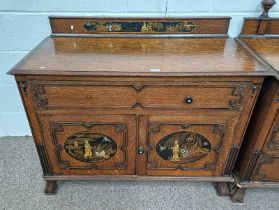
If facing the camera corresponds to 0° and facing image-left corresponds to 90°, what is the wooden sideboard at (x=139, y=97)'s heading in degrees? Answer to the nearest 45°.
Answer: approximately 0°

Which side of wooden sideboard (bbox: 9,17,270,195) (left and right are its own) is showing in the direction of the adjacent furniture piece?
left
